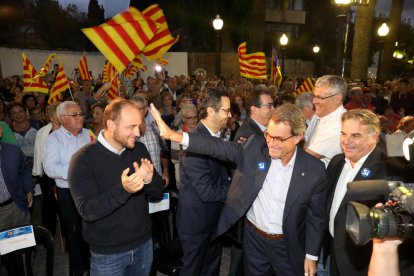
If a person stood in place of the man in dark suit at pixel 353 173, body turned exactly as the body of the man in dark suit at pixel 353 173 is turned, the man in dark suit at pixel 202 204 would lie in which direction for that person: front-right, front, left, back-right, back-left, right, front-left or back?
front-right

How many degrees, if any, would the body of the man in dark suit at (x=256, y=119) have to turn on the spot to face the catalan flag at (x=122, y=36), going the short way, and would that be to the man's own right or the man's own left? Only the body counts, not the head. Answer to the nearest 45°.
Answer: approximately 180°

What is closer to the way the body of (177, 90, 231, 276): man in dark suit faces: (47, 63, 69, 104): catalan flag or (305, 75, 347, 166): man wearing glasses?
the man wearing glasses

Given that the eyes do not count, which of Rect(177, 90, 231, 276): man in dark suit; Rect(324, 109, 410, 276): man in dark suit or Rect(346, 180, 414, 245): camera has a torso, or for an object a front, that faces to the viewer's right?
Rect(177, 90, 231, 276): man in dark suit

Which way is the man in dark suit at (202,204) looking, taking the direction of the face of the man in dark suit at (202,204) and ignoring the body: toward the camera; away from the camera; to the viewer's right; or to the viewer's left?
to the viewer's right

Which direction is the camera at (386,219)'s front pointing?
to the viewer's left
